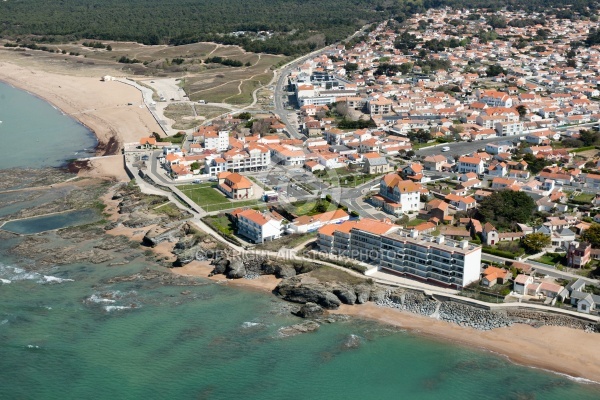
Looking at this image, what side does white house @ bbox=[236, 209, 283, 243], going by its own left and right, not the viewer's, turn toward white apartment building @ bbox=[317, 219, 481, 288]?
left

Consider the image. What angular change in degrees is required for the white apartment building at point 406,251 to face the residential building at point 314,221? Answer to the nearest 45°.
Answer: approximately 90° to its right

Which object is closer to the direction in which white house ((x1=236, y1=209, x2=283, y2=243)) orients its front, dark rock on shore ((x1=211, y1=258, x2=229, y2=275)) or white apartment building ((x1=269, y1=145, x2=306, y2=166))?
the dark rock on shore

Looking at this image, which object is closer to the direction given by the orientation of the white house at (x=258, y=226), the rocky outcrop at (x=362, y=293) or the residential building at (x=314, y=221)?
the rocky outcrop

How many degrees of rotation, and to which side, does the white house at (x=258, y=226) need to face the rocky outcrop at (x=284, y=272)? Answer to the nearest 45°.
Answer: approximately 45° to its left

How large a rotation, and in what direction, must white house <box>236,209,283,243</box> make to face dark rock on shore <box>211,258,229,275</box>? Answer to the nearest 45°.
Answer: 0° — it already faces it

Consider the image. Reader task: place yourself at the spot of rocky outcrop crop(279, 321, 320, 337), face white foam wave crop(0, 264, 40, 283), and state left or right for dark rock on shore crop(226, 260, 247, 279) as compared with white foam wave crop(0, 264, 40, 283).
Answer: right

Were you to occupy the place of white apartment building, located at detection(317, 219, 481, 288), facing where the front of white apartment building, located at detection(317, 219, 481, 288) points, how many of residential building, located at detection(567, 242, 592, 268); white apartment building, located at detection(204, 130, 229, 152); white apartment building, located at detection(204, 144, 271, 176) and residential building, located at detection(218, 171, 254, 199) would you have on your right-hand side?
3

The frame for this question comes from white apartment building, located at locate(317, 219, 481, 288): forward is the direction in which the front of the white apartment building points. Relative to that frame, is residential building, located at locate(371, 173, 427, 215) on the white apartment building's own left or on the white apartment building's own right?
on the white apartment building's own right

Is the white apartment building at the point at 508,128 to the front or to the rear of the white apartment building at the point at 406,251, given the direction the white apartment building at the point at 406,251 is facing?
to the rear

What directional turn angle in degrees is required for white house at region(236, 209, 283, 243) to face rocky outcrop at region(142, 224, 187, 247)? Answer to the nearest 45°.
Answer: approximately 45° to its right

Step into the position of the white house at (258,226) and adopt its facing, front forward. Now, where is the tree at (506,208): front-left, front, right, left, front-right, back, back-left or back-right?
back-left

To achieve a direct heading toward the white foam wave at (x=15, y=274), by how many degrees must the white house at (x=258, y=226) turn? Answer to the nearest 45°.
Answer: approximately 45° to its right

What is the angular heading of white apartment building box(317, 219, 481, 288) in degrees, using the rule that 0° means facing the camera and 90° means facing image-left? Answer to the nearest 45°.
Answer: approximately 45°

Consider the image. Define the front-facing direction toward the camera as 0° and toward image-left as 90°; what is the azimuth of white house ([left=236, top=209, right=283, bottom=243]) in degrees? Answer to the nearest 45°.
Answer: approximately 45°

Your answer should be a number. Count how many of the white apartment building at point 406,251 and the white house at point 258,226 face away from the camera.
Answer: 0
